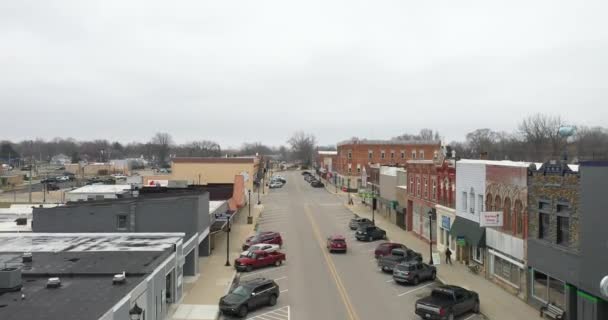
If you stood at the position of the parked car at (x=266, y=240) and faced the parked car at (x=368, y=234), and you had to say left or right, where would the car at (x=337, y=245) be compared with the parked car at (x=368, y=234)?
right

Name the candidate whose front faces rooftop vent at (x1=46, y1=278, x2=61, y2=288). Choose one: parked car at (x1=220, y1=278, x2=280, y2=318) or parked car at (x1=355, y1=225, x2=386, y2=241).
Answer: parked car at (x1=220, y1=278, x2=280, y2=318)

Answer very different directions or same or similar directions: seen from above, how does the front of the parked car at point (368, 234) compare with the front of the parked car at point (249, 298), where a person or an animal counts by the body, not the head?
very different directions

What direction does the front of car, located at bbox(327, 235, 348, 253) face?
away from the camera

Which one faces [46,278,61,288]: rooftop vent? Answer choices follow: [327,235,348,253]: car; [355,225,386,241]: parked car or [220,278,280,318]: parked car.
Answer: [220,278,280,318]: parked car

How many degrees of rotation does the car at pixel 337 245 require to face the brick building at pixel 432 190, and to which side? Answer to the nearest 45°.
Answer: approximately 45° to its right

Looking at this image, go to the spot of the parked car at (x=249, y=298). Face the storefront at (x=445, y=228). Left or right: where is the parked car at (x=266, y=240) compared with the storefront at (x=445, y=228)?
left

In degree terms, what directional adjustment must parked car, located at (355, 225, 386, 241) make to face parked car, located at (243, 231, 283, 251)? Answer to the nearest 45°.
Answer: approximately 180°

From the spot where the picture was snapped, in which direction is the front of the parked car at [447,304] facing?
facing away from the viewer and to the right of the viewer

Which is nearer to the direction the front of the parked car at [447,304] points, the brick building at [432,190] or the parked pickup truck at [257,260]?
the brick building

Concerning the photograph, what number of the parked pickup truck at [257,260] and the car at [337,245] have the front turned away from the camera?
1

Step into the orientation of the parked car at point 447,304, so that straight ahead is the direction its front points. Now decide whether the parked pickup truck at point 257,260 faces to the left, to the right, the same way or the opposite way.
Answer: the opposite way

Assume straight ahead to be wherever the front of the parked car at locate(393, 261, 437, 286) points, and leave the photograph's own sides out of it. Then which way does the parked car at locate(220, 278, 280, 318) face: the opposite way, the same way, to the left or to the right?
the opposite way

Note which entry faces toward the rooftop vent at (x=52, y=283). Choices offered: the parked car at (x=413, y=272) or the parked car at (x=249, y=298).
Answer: the parked car at (x=249, y=298)
